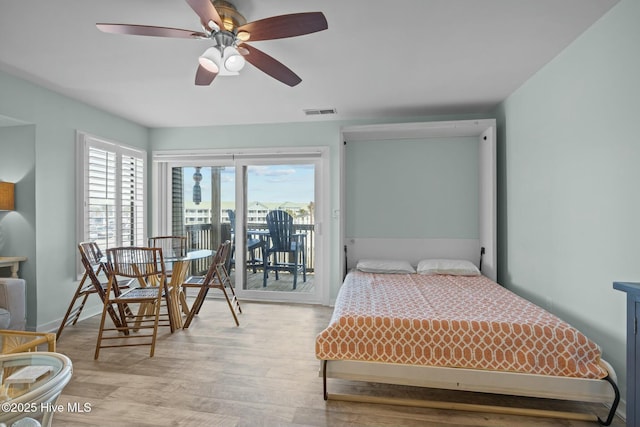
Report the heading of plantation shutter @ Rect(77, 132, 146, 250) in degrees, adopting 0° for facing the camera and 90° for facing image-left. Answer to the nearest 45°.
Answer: approximately 315°

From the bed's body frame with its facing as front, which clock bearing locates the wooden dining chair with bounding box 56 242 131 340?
The wooden dining chair is roughly at 3 o'clock from the bed.

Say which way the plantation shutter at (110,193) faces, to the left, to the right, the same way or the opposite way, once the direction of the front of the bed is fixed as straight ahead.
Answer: to the left

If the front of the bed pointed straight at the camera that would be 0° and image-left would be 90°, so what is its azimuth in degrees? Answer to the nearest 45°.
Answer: approximately 0°

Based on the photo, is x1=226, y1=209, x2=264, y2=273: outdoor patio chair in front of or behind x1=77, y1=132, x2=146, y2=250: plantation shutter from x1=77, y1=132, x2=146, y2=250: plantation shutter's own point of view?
in front

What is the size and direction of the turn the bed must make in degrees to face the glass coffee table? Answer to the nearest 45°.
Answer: approximately 45° to its right
